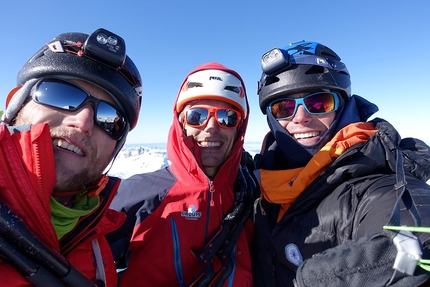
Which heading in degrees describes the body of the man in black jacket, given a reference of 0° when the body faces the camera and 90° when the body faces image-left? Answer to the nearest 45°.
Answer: approximately 45°
